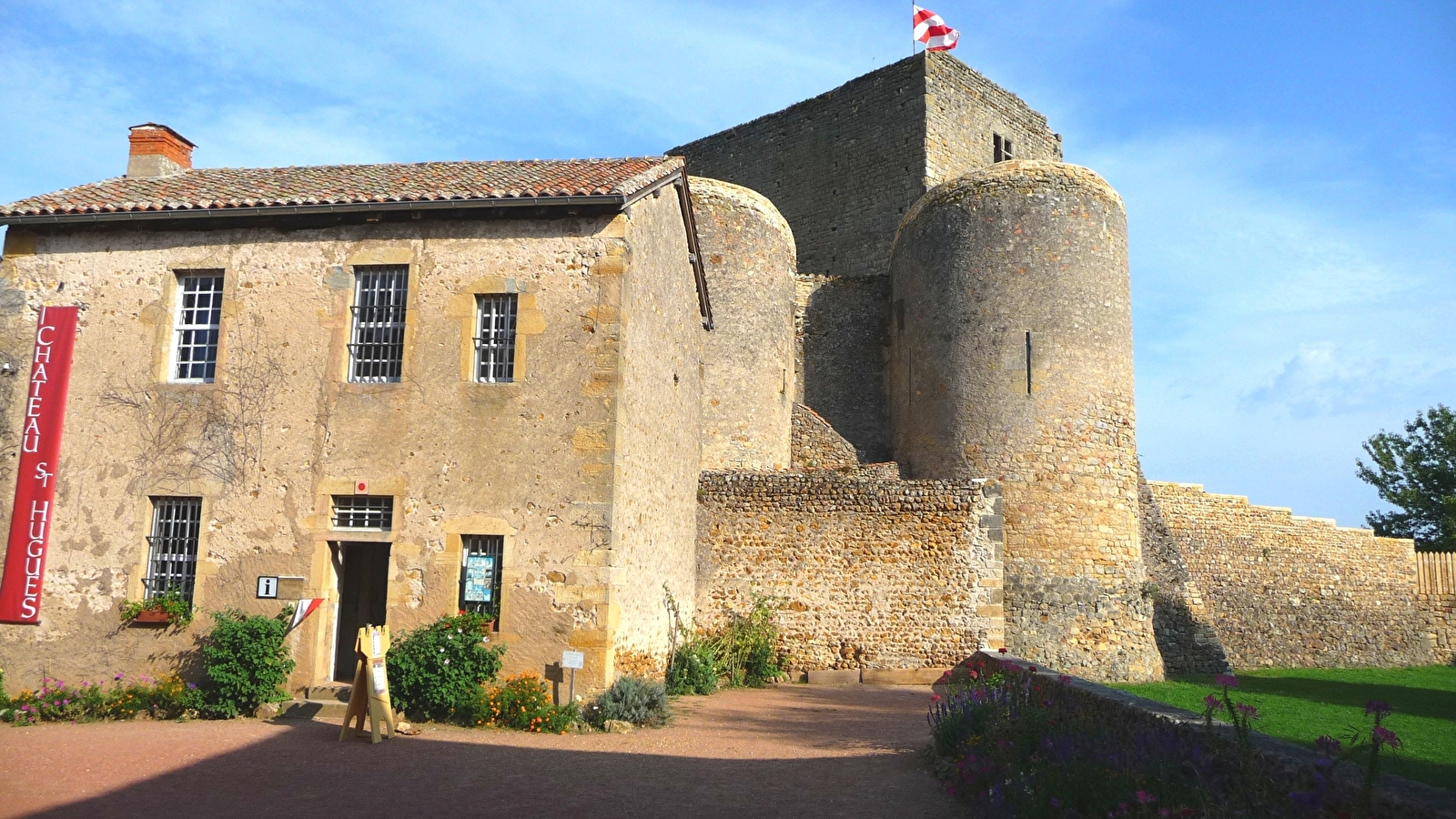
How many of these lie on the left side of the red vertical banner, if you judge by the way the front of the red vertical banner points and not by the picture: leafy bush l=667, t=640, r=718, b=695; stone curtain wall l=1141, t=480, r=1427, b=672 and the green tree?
3

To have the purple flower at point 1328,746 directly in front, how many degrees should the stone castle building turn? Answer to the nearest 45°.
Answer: approximately 45° to its left

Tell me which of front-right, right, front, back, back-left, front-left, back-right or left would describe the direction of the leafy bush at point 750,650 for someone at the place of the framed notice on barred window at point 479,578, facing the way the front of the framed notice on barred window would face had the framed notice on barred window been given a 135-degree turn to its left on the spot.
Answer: front

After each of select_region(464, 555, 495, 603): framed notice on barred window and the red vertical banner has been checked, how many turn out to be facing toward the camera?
2

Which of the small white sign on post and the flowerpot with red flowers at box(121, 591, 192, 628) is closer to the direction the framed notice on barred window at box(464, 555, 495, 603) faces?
the small white sign on post

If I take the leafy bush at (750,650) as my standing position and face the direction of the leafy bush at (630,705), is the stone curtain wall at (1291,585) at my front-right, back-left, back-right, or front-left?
back-left

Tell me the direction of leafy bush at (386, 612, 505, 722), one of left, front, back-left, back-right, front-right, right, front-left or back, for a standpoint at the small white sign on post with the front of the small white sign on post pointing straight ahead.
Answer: right

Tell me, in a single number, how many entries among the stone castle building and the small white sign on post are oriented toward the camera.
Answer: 2

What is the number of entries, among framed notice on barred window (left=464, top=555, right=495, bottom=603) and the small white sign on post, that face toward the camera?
2

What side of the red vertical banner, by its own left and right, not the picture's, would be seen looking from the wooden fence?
left

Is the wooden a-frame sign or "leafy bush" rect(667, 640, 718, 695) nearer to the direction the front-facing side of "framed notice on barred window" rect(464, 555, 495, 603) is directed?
the wooden a-frame sign

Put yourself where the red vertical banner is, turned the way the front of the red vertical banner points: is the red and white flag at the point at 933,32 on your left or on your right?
on your left

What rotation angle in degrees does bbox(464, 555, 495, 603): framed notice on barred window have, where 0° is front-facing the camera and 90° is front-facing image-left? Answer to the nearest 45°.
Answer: approximately 0°

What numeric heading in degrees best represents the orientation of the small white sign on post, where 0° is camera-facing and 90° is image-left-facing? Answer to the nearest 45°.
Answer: approximately 0°
